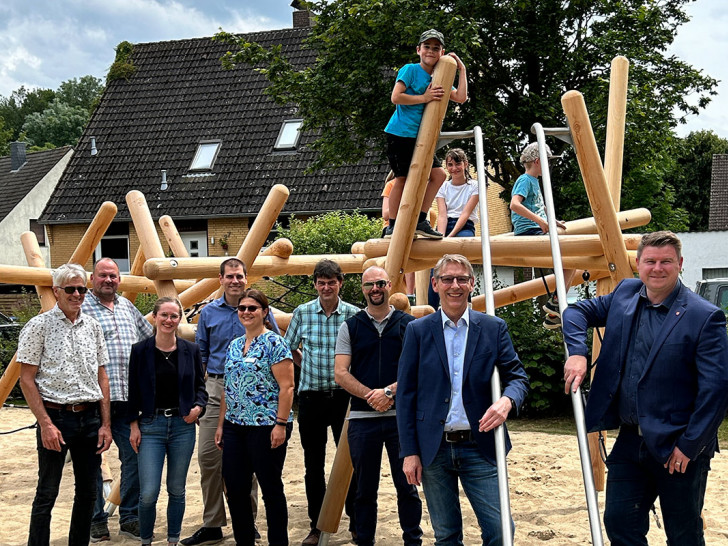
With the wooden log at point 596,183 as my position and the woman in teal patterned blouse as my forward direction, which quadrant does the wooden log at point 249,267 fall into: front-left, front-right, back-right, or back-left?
front-right

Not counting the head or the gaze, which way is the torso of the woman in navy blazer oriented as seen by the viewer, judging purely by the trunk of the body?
toward the camera

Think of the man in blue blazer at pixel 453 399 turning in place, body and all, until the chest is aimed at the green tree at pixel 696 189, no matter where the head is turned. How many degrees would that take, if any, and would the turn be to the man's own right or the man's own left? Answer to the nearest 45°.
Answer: approximately 180°

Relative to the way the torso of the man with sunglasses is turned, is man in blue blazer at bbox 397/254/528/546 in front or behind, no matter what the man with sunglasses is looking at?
in front

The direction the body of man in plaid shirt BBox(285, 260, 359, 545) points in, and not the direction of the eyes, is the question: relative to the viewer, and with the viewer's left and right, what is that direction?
facing the viewer

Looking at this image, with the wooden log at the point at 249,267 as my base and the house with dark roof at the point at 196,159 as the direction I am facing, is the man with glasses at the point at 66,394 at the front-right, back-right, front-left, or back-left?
back-left

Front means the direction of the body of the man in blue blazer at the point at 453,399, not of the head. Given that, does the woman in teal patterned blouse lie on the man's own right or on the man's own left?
on the man's own right

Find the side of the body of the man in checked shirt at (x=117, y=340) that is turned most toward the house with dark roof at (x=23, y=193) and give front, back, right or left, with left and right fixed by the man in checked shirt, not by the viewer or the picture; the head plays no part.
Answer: back

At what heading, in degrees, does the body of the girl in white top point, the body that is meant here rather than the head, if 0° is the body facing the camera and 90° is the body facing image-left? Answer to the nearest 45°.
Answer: approximately 0°

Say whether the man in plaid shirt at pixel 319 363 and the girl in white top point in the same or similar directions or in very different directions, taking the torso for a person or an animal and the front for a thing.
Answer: same or similar directions

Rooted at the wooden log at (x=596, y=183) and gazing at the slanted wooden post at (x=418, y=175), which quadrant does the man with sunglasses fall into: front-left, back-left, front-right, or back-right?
front-left

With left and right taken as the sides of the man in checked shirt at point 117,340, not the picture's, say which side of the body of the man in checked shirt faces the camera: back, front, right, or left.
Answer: front

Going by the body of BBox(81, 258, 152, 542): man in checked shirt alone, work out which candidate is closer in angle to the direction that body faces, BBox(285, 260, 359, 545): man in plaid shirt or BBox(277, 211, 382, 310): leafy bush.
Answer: the man in plaid shirt
